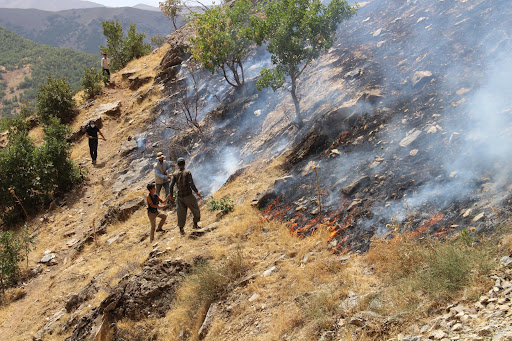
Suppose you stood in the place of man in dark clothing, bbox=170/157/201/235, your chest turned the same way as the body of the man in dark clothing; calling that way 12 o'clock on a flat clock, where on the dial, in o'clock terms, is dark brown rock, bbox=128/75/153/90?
The dark brown rock is roughly at 12 o'clock from the man in dark clothing.

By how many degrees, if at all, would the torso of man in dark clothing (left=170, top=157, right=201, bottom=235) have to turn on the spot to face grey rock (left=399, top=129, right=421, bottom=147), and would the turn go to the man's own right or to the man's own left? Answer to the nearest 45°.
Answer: approximately 90° to the man's own right

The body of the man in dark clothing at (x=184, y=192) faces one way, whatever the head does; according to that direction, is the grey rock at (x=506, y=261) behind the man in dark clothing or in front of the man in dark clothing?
behind

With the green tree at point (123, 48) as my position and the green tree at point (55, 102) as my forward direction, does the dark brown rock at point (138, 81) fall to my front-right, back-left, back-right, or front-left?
front-left

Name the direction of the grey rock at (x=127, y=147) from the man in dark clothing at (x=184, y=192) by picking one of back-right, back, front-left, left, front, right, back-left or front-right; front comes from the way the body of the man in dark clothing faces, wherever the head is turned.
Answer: front

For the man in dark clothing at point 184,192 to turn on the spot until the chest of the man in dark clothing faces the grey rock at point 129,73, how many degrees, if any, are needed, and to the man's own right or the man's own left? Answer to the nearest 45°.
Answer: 0° — they already face it

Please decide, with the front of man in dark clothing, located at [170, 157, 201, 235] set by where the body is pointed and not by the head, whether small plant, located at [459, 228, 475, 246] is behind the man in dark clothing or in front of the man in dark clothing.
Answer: behind

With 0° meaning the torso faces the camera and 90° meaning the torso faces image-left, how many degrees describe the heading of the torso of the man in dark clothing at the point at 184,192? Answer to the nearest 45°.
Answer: approximately 180°

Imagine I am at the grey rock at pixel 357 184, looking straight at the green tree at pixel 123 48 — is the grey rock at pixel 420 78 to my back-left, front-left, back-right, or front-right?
front-right

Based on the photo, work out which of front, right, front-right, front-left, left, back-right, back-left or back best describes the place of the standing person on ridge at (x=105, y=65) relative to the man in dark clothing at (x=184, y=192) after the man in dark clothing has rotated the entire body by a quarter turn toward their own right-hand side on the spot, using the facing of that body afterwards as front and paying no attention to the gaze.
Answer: left

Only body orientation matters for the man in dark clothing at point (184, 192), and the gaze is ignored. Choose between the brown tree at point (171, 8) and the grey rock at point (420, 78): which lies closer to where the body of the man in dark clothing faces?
the brown tree

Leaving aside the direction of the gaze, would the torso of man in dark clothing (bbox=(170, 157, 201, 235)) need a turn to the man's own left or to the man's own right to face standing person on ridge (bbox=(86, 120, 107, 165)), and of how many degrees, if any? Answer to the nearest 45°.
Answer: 0° — they already face them

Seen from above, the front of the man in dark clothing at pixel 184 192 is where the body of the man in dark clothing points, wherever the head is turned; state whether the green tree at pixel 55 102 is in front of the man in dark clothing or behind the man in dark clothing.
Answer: in front
